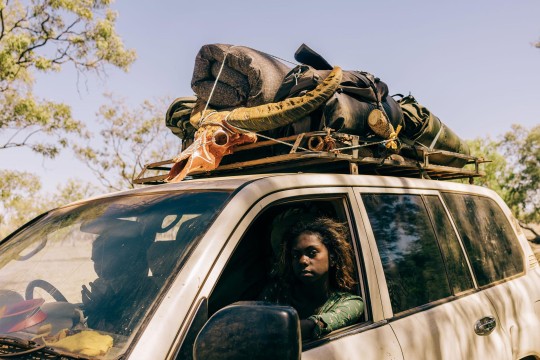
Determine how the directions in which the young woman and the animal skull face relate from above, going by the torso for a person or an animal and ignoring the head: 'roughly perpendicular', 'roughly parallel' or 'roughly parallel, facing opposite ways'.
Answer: roughly parallel

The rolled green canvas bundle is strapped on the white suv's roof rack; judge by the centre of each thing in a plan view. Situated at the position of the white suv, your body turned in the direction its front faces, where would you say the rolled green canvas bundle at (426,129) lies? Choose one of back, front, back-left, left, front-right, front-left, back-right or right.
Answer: back

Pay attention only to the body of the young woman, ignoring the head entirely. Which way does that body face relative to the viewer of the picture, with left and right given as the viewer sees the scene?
facing the viewer and to the left of the viewer
